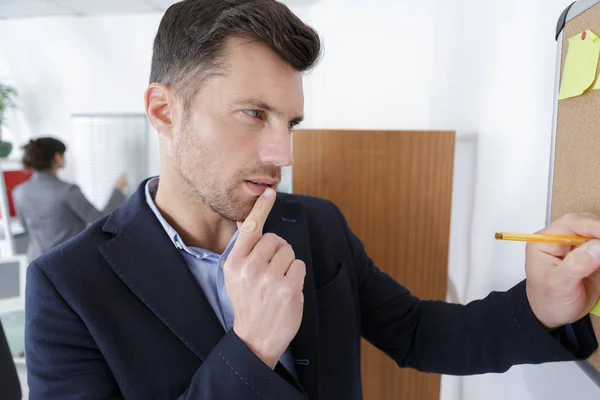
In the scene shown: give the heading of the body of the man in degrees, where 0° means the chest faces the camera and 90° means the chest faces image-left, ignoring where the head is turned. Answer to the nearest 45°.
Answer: approximately 315°

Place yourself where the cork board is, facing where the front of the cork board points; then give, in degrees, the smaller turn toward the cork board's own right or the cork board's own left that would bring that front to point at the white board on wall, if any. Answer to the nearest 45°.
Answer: approximately 45° to the cork board's own right

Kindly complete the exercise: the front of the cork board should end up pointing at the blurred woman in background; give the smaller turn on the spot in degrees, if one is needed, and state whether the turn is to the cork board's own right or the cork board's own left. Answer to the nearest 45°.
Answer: approximately 45° to the cork board's own right

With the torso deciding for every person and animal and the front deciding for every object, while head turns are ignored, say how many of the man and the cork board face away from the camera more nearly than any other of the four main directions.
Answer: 0

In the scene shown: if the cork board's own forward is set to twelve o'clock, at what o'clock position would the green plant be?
The green plant is roughly at 2 o'clock from the cork board.

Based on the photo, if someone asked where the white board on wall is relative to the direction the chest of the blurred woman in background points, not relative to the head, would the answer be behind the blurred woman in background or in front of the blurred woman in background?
in front

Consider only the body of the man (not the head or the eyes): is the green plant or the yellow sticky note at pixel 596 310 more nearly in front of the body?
the yellow sticky note

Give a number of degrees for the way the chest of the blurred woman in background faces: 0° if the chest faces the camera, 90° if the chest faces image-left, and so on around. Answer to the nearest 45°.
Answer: approximately 225°
